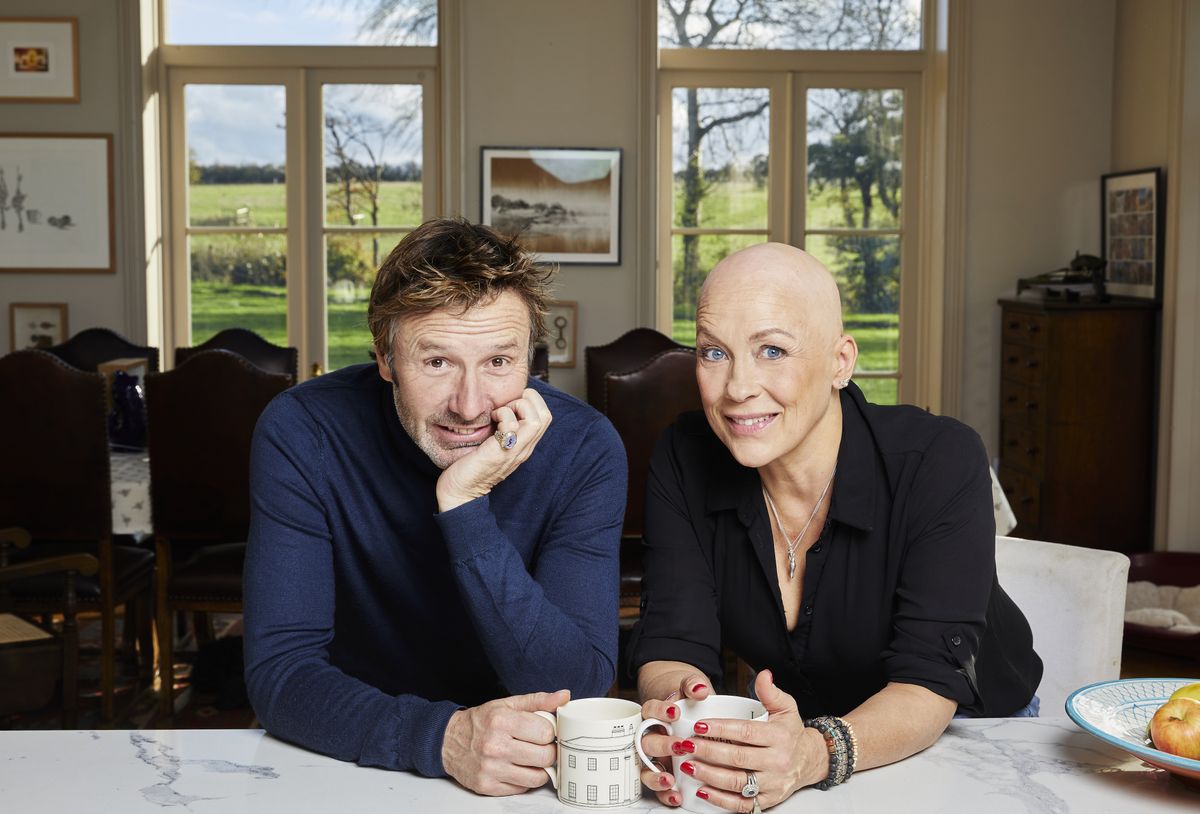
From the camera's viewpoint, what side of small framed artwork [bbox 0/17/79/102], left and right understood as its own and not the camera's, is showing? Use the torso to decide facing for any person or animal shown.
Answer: front

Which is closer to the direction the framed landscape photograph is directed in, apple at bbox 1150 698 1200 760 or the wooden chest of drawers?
the apple

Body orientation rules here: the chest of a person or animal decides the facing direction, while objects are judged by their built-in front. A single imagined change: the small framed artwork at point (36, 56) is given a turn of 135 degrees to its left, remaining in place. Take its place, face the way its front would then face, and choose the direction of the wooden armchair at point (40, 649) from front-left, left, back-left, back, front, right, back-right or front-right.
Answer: back-right

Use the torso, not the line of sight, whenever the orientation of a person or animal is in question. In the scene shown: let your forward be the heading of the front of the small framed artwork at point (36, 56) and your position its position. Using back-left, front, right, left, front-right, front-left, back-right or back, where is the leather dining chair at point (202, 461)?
front

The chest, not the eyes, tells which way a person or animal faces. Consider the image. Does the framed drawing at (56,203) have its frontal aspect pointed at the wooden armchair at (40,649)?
yes

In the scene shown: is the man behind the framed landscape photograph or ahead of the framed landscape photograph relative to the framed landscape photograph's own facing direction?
ahead

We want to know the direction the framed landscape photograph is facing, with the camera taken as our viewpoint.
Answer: facing the viewer

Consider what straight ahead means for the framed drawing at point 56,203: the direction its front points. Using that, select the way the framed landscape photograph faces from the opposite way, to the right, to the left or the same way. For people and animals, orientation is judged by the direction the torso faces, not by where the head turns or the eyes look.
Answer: the same way

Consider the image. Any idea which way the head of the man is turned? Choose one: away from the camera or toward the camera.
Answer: toward the camera

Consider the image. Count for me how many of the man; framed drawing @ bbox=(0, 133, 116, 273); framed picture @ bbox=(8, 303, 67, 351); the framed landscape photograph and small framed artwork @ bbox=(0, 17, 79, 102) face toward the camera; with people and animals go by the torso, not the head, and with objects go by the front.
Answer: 5

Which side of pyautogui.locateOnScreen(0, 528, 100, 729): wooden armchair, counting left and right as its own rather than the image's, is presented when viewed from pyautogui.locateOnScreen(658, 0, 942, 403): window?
front

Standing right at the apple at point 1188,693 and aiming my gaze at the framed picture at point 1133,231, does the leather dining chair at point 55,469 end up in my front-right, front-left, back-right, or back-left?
front-left

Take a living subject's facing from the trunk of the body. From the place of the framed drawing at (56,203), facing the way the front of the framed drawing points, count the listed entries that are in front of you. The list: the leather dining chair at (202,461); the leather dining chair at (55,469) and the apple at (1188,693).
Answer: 3

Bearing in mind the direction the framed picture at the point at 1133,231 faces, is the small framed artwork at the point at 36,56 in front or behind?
in front

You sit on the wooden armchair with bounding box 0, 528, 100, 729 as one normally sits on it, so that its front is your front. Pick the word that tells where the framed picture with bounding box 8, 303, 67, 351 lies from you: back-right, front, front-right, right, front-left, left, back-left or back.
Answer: front-left

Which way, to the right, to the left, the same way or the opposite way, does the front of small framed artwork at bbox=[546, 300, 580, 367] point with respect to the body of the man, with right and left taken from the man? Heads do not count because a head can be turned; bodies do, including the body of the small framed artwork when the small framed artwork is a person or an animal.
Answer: the same way

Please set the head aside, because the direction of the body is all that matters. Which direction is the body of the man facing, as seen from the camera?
toward the camera

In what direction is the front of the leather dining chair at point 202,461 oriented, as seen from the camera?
facing away from the viewer
